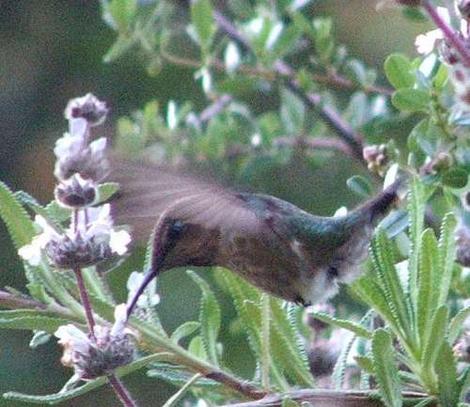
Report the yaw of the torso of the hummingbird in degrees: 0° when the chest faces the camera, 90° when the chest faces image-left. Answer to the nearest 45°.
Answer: approximately 90°
